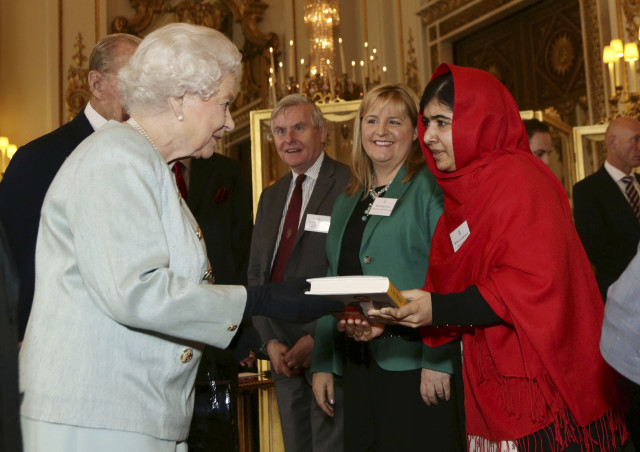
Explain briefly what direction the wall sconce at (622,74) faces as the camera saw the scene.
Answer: facing the viewer and to the left of the viewer

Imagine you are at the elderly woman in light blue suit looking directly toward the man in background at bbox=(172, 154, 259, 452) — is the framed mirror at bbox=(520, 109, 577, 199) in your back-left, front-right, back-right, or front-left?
front-right

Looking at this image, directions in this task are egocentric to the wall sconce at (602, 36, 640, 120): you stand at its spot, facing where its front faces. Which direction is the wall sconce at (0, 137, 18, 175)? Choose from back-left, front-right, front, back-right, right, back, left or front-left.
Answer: front-right

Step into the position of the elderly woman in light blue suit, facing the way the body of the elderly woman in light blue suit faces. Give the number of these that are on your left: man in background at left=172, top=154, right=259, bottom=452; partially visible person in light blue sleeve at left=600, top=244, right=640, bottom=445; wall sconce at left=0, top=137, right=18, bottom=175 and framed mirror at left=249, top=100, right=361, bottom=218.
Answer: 3

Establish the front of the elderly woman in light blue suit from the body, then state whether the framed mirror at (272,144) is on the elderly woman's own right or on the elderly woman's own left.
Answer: on the elderly woman's own left

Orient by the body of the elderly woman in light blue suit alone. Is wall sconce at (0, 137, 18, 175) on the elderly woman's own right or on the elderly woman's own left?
on the elderly woman's own left

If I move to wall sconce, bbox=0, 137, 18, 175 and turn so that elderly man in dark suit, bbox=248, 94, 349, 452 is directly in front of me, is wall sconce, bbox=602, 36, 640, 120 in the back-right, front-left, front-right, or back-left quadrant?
front-left

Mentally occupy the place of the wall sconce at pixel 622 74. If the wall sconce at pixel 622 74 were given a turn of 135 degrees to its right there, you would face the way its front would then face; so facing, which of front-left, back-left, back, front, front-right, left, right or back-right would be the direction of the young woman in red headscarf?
back

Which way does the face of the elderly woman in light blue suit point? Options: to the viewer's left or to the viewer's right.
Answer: to the viewer's right

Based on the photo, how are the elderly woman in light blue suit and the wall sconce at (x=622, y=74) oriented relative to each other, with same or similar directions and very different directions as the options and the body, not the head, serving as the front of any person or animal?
very different directions

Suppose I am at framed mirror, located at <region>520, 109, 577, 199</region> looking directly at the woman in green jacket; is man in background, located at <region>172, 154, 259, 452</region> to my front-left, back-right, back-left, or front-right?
front-right

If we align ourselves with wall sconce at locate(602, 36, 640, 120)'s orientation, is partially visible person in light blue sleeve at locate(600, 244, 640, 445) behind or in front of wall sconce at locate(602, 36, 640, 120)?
in front

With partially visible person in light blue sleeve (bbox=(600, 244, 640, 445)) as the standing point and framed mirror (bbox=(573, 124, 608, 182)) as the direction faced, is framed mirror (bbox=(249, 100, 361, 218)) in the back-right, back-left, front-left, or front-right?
front-left

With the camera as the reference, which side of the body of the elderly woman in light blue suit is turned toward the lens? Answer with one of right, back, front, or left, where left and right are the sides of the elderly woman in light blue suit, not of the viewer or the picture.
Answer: right

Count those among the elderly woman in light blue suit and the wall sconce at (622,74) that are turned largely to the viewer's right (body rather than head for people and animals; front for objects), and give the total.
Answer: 1
